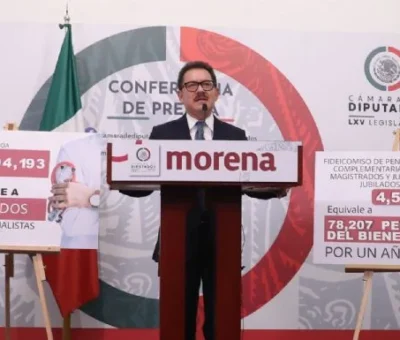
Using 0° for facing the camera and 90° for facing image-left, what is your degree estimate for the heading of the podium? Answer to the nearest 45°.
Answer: approximately 0°

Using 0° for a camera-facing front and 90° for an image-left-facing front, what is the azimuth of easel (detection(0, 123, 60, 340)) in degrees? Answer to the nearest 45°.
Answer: approximately 0°

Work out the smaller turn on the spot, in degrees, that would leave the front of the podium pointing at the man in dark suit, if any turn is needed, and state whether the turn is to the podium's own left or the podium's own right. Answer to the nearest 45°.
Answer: approximately 180°

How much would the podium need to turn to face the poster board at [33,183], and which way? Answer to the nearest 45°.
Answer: approximately 135° to its right

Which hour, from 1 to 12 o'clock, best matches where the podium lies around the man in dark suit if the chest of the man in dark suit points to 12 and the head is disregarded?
The podium is roughly at 12 o'clock from the man in dark suit.
